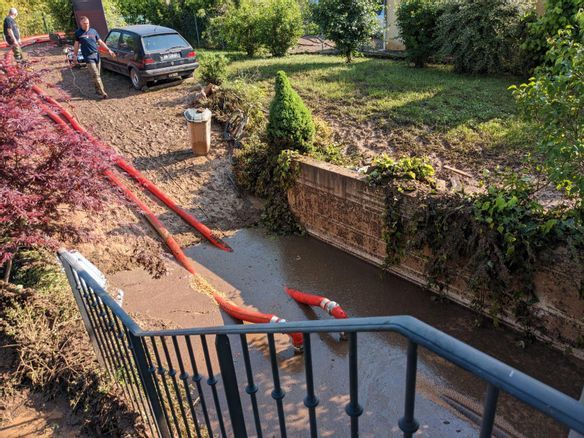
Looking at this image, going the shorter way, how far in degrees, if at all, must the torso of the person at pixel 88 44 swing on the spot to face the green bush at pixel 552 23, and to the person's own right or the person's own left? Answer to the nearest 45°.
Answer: approximately 45° to the person's own left

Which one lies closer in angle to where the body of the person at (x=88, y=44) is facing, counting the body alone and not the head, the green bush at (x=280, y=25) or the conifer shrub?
the conifer shrub

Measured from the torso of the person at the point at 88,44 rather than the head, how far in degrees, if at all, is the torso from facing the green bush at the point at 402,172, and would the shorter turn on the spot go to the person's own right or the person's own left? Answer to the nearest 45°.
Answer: approximately 45° to the person's own left

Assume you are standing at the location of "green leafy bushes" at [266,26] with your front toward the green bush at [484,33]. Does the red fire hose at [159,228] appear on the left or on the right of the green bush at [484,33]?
right

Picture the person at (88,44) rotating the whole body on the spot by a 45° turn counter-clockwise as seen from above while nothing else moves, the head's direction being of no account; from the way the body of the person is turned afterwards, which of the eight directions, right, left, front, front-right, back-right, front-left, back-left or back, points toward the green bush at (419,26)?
front-left

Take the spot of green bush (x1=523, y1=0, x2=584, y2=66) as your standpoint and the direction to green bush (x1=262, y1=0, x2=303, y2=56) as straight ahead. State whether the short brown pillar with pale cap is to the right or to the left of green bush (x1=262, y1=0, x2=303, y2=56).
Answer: left

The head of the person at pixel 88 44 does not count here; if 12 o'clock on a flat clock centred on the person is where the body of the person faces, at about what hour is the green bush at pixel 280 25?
The green bush is roughly at 8 o'clock from the person.

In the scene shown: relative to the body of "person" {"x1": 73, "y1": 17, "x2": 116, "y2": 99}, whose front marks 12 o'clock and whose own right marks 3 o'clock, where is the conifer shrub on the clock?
The conifer shrub is roughly at 11 o'clock from the person.

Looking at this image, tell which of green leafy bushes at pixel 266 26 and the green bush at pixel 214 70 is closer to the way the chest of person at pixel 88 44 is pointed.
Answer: the green bush

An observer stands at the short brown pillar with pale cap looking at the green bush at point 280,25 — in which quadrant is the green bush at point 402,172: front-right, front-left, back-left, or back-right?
back-right

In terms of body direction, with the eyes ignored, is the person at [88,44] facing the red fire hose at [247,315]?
yes

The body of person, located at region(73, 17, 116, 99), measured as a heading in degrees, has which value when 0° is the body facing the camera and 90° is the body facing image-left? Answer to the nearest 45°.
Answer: approximately 0°

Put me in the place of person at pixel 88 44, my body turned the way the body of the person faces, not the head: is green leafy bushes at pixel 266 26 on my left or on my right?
on my left

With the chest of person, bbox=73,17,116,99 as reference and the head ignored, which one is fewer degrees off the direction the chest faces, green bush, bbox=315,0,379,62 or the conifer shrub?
the conifer shrub
